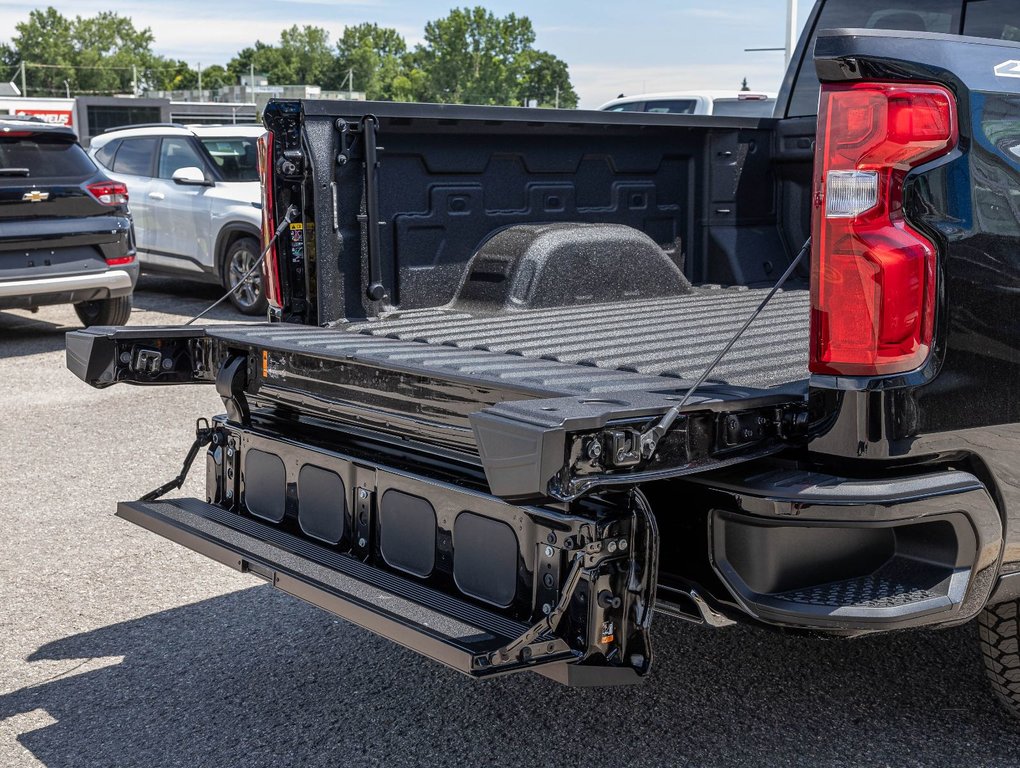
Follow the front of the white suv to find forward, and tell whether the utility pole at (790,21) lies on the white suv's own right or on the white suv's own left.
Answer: on the white suv's own left

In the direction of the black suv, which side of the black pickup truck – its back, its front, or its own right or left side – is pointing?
left

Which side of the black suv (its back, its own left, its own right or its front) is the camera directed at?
back

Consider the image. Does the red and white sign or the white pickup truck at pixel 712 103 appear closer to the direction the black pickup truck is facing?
the white pickup truck

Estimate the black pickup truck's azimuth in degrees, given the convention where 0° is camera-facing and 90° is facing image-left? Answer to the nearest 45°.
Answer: approximately 225°

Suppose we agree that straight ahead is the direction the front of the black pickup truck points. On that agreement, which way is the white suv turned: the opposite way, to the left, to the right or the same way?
to the right

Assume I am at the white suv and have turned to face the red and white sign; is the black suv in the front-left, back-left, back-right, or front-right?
back-left

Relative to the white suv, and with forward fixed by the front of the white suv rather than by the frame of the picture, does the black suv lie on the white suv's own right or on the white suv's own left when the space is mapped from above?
on the white suv's own right

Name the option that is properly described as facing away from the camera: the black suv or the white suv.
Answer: the black suv

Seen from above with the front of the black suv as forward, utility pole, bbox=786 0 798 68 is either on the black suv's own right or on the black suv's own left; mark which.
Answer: on the black suv's own right

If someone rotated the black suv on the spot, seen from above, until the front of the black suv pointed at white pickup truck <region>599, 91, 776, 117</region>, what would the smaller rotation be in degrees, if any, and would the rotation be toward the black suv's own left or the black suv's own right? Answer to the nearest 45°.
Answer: approximately 90° to the black suv's own right

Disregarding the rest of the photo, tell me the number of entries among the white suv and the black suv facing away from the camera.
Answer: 1

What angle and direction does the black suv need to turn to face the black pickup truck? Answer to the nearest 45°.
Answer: approximately 180°

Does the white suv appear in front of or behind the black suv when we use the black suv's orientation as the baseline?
in front

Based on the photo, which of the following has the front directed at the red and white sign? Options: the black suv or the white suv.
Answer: the black suv
